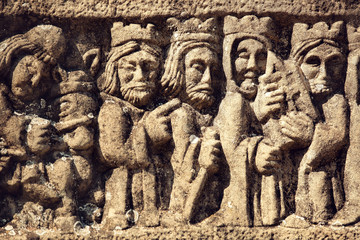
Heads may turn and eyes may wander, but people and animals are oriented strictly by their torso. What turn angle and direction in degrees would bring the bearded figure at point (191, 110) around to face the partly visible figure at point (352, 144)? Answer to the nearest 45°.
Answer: approximately 45° to its left

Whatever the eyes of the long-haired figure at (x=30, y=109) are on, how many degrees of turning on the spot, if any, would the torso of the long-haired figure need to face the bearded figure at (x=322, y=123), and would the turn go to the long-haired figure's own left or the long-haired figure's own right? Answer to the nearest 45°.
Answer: approximately 45° to the long-haired figure's own left

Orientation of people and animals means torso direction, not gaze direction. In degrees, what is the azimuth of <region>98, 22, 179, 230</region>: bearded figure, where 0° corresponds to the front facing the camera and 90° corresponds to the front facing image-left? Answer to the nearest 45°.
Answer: approximately 315°

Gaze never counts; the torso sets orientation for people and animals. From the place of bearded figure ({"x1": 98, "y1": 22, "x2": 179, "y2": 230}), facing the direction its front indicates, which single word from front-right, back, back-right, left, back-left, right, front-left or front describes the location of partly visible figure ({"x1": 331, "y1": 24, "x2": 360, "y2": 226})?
front-left

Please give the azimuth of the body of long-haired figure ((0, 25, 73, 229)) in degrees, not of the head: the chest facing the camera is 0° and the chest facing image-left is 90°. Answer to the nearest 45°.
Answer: approximately 315°
